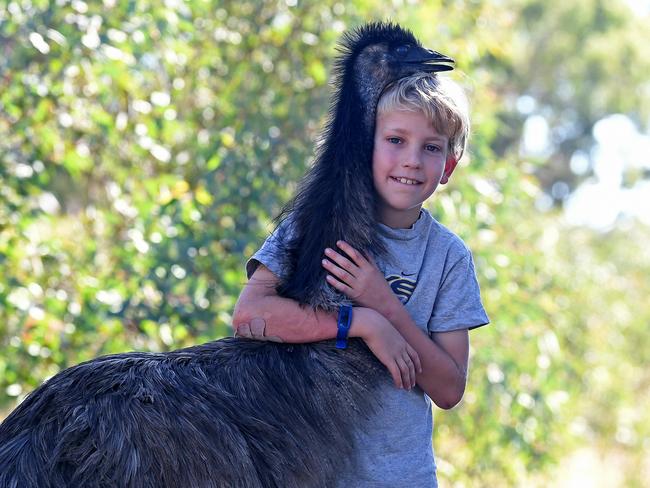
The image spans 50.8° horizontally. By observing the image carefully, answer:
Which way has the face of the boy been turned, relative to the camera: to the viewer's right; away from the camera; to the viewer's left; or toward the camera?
toward the camera

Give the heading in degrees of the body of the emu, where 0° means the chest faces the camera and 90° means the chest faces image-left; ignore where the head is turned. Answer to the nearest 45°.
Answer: approximately 270°
